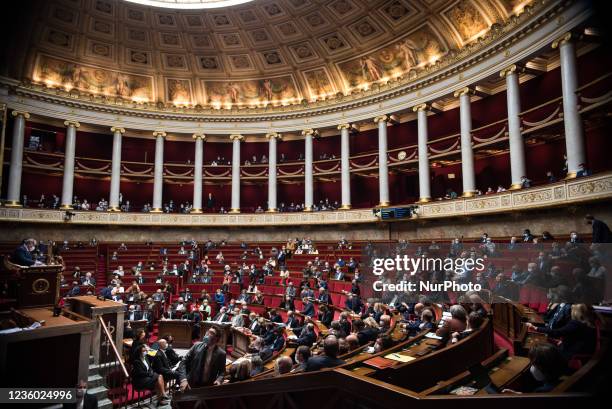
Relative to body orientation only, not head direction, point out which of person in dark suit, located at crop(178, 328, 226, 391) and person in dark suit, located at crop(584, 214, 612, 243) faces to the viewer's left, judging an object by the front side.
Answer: person in dark suit, located at crop(584, 214, 612, 243)

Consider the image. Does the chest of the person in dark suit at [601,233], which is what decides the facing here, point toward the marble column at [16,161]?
yes

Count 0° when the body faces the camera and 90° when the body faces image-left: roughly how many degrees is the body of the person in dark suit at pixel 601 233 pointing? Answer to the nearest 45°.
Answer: approximately 90°

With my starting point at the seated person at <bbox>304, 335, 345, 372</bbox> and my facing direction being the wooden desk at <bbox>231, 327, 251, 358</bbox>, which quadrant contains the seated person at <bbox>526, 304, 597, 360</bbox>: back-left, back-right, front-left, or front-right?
back-right

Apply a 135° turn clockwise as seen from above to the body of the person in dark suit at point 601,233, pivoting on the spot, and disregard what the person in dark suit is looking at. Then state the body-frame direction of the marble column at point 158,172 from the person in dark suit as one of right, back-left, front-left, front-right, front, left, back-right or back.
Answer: back-left

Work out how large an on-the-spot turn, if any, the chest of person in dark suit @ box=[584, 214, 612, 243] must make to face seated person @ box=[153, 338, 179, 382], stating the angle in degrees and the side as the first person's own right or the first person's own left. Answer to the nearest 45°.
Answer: approximately 45° to the first person's own left
